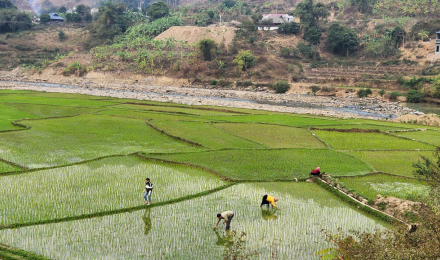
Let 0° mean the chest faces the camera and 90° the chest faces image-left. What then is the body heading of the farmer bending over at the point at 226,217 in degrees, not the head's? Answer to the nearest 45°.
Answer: approximately 90°

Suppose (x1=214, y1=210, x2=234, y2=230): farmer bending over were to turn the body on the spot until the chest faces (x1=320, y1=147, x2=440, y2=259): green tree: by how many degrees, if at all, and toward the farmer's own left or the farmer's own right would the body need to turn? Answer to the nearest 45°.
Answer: approximately 135° to the farmer's own left

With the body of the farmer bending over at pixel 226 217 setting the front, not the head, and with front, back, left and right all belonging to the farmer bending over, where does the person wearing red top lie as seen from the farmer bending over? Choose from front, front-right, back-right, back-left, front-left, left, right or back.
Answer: back-right

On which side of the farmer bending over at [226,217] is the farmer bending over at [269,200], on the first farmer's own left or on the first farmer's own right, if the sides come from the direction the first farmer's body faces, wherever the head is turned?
on the first farmer's own right

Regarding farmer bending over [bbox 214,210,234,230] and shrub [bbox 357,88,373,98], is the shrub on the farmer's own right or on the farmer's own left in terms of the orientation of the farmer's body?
on the farmer's own right

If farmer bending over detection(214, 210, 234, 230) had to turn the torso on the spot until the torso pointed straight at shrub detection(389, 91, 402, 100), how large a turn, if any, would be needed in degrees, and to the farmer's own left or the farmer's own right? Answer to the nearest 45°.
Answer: approximately 135° to the farmer's own right

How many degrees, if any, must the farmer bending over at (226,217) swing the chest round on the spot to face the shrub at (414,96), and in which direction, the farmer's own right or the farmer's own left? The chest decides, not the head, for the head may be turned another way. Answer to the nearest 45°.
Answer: approximately 135° to the farmer's own right
